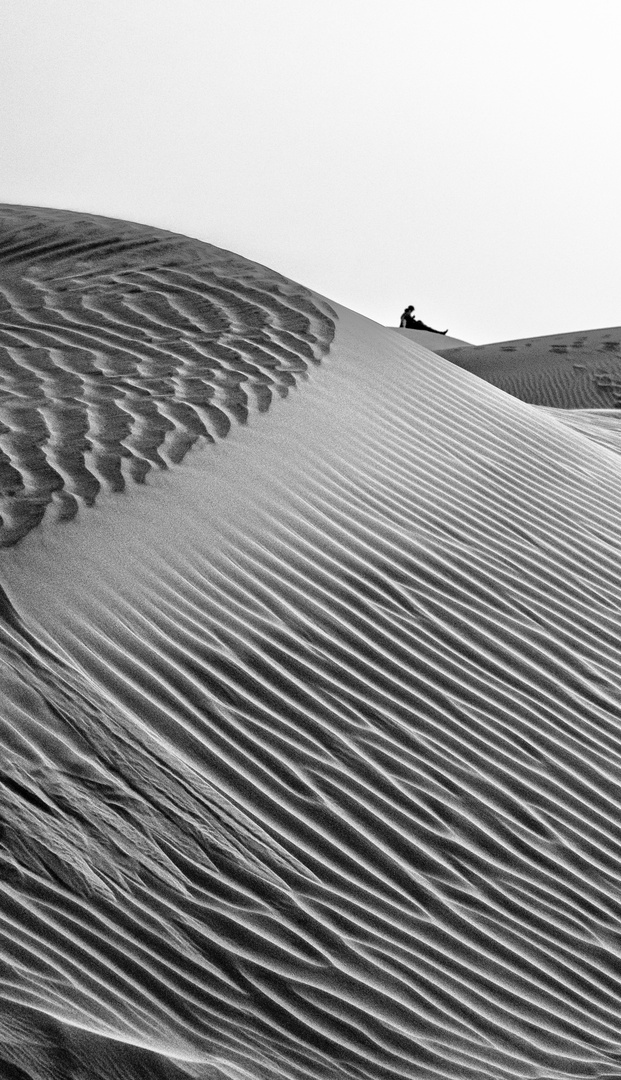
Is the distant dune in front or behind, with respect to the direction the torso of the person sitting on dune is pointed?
in front

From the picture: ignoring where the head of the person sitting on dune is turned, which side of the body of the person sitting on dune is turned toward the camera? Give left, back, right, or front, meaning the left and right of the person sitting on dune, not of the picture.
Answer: right
